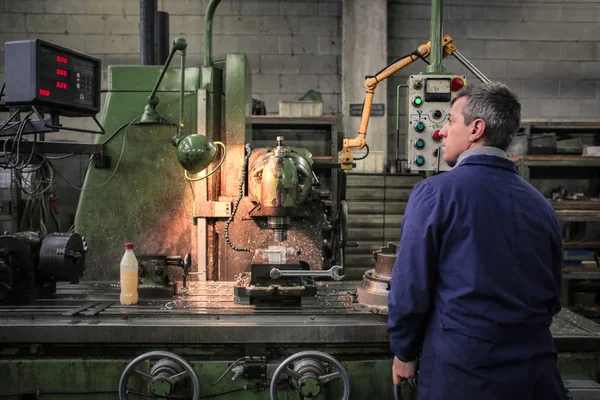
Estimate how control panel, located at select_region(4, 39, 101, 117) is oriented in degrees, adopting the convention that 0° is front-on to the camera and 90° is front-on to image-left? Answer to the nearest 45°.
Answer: approximately 315°

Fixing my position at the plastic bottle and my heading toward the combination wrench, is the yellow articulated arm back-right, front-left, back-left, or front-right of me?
front-left

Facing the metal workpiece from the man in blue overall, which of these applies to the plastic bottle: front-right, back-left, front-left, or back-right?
front-left

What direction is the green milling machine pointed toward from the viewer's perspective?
toward the camera
